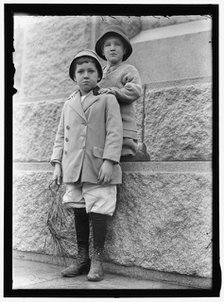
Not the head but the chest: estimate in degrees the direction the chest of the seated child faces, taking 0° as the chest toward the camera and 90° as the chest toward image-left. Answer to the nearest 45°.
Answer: approximately 45°
